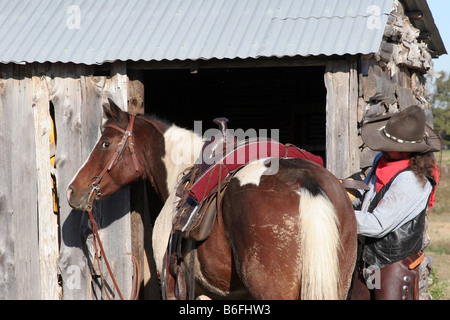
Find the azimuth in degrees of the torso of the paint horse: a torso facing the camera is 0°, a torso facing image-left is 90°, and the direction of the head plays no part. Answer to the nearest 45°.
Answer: approximately 135°

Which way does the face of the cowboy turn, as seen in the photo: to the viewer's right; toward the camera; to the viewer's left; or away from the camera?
to the viewer's left

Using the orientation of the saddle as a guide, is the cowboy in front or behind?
behind

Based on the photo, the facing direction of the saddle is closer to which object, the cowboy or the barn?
the barn

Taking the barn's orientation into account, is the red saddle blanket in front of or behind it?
in front

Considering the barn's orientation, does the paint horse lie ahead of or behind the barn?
ahead

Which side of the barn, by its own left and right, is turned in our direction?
front

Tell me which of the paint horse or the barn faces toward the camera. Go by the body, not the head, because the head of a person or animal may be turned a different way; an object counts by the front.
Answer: the barn

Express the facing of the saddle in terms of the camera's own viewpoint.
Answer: facing away from the viewer and to the left of the viewer

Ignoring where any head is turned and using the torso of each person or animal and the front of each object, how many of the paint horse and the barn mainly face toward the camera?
1

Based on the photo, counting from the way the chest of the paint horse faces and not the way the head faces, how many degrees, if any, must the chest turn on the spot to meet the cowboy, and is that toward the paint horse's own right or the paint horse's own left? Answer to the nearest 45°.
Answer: approximately 90° to the paint horse's own right
